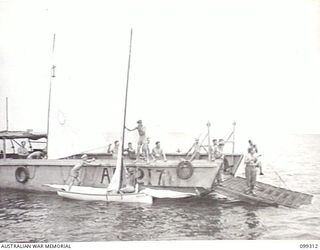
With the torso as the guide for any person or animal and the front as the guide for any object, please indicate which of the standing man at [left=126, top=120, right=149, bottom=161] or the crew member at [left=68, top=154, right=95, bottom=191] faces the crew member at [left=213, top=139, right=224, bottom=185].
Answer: the crew member at [left=68, top=154, right=95, bottom=191]

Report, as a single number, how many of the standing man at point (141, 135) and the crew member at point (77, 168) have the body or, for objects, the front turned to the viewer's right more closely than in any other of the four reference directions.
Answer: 1

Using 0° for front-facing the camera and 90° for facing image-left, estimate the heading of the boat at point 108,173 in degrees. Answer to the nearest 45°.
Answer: approximately 270°

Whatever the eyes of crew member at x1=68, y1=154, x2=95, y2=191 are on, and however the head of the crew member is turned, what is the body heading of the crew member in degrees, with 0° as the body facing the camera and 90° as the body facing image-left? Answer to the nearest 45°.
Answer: approximately 270°
